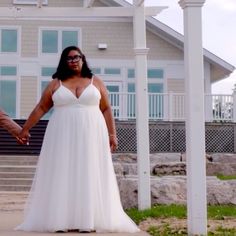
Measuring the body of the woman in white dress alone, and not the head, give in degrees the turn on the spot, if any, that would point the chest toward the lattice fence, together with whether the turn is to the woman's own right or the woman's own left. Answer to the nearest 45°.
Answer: approximately 180°

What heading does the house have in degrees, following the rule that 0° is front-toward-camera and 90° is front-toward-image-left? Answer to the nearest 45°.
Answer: approximately 0°

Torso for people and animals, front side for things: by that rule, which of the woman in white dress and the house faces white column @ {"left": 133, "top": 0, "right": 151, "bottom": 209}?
the house

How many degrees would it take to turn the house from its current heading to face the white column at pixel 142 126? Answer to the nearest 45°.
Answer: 0° — it already faces it

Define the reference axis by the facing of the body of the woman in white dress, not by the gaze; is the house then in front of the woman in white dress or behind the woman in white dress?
behind

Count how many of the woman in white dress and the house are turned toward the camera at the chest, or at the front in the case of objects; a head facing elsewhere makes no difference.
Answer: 2

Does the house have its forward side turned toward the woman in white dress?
yes

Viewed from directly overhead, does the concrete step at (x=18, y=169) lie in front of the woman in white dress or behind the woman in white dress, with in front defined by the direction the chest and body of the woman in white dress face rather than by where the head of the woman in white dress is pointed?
behind

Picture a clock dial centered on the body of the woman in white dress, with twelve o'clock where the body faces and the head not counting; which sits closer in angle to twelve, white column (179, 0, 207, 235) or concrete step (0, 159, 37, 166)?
the white column
